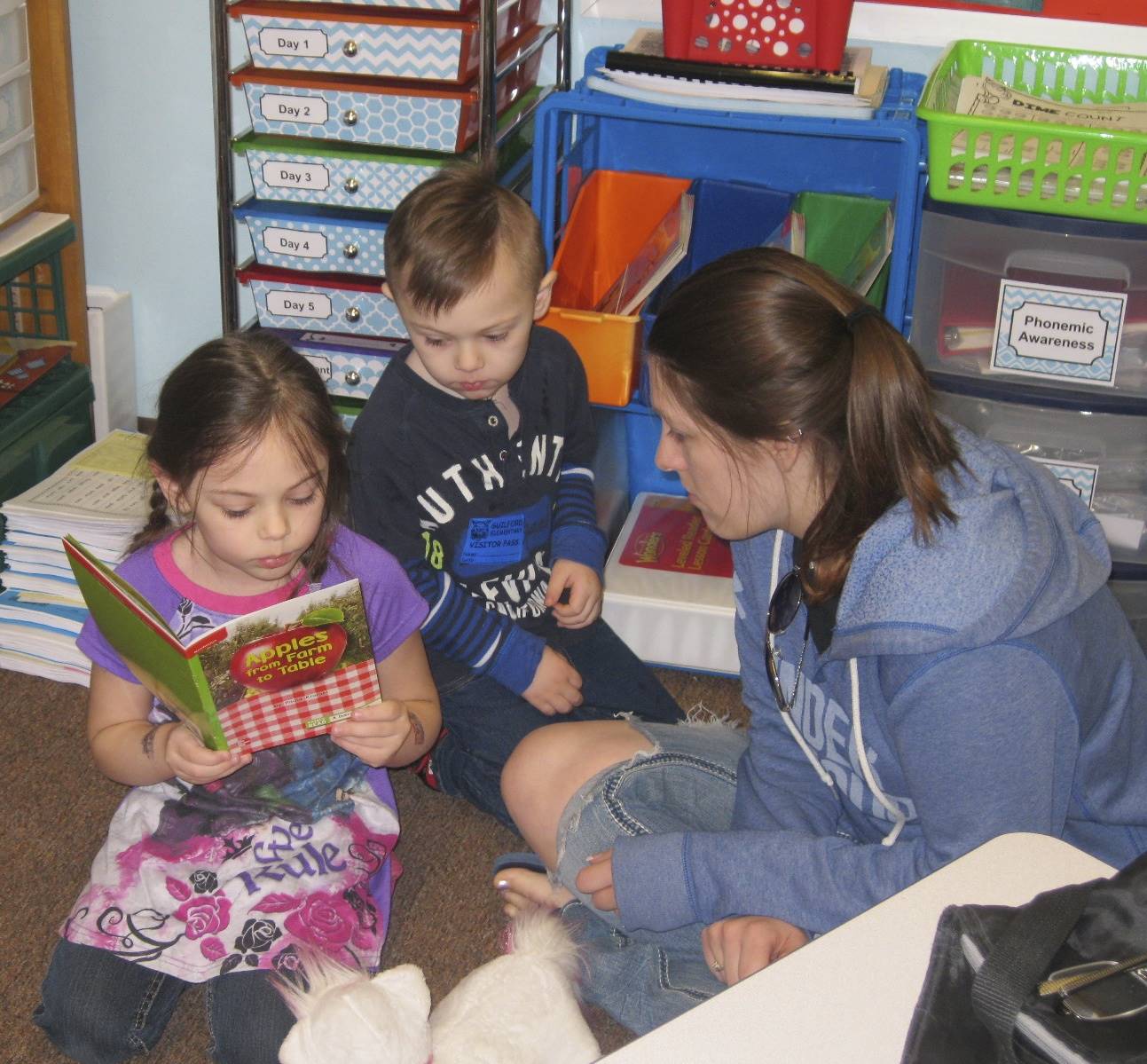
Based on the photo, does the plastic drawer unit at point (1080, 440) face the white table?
yes

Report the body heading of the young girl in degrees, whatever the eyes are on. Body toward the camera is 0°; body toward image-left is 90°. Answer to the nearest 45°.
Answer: approximately 0°

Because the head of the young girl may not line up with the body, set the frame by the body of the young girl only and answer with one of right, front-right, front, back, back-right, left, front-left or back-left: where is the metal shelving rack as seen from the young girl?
back

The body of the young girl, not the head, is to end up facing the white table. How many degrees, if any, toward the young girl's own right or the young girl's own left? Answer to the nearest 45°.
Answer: approximately 45° to the young girl's own left

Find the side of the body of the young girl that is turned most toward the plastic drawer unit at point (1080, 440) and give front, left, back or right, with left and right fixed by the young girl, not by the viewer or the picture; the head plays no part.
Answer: left

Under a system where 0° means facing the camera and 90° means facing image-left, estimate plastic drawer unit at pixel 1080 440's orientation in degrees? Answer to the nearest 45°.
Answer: approximately 0°

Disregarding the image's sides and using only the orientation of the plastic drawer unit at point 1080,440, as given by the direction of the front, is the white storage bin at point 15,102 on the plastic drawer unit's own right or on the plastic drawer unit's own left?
on the plastic drawer unit's own right

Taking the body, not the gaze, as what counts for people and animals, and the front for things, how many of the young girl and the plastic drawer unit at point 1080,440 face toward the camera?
2

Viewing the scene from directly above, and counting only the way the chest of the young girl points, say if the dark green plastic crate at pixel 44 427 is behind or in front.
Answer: behind
